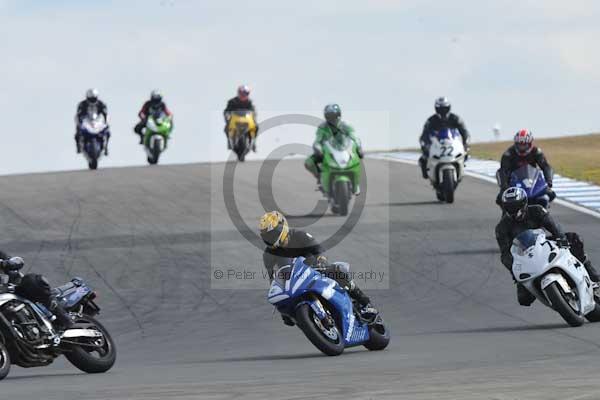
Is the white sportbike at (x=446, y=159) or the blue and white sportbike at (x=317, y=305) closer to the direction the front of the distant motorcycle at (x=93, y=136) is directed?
the blue and white sportbike

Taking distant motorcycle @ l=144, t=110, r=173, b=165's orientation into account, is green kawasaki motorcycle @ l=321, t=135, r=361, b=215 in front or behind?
in front

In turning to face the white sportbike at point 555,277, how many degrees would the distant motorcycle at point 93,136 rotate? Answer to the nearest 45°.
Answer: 0° — it already faces it

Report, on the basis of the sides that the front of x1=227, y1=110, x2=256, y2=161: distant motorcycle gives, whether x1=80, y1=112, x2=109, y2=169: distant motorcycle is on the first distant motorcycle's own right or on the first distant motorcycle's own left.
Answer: on the first distant motorcycle's own right

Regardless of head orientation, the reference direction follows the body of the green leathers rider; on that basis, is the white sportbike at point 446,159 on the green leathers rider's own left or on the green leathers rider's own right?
on the green leathers rider's own left

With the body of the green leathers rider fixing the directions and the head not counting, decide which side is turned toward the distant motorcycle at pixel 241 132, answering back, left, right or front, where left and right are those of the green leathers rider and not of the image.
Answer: back

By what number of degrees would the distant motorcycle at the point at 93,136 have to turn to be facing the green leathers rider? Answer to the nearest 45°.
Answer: approximately 45° to its left

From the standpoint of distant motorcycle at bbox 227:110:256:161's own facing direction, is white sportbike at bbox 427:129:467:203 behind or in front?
in front
